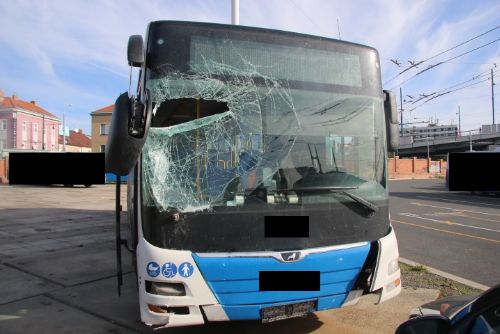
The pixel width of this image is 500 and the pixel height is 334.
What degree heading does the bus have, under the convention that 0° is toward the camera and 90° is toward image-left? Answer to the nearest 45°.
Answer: approximately 0°
